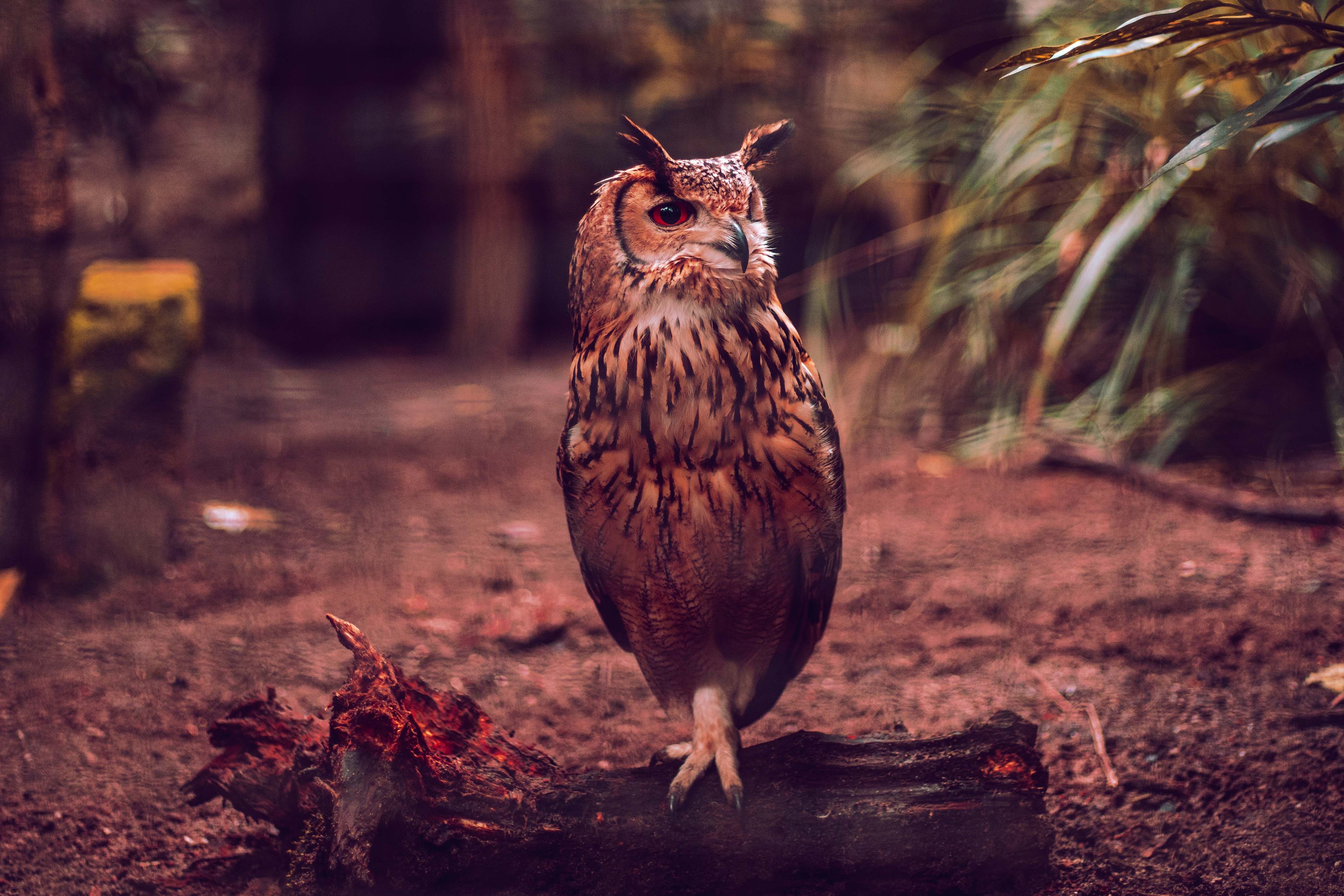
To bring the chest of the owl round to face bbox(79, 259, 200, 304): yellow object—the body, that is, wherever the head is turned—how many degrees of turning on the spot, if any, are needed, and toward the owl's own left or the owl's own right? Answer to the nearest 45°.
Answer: approximately 135° to the owl's own right

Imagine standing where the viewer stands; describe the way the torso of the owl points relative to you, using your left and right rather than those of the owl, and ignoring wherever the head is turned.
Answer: facing the viewer

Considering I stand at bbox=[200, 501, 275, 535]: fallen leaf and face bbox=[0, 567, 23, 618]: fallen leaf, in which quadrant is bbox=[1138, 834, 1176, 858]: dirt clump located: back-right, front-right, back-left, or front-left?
front-left

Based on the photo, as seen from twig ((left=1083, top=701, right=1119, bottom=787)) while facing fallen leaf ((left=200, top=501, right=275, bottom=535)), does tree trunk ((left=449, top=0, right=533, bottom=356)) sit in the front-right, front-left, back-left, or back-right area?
front-right

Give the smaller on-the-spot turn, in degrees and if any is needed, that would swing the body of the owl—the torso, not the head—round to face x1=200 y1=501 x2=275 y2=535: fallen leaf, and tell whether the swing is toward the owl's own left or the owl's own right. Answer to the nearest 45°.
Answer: approximately 135° to the owl's own right
